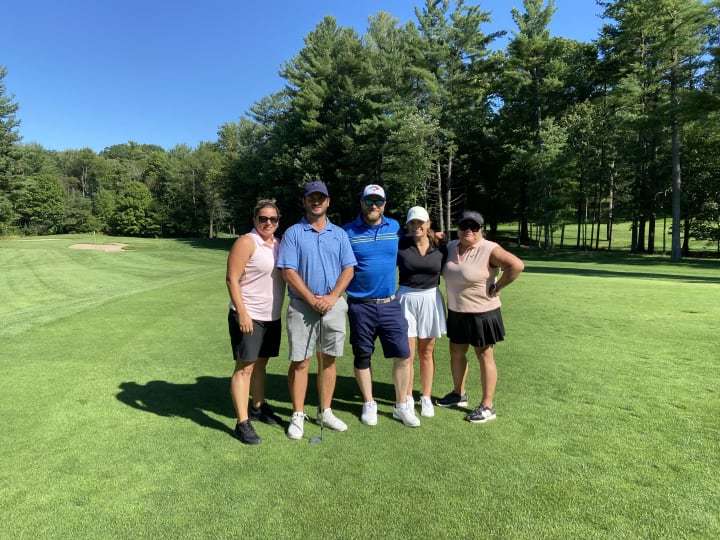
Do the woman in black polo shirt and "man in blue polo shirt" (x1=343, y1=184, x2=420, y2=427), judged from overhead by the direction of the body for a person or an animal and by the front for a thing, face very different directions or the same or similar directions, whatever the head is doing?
same or similar directions

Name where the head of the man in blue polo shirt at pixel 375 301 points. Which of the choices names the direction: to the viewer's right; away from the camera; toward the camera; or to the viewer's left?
toward the camera

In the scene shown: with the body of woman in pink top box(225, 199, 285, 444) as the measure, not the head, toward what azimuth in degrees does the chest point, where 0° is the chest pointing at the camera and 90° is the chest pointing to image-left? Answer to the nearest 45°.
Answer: approximately 315°

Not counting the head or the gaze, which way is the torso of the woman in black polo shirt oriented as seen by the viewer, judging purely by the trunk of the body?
toward the camera

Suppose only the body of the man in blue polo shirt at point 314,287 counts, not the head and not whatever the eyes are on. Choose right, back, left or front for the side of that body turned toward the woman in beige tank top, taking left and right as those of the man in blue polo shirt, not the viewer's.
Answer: left

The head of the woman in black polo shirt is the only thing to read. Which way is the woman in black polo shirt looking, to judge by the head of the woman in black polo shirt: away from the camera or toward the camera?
toward the camera

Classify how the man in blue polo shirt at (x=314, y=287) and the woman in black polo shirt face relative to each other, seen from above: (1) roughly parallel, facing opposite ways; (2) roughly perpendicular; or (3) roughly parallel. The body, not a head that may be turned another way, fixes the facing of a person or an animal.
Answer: roughly parallel

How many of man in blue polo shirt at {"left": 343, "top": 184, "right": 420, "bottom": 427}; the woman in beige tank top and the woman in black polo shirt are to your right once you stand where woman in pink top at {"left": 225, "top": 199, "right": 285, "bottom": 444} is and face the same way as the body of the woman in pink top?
0

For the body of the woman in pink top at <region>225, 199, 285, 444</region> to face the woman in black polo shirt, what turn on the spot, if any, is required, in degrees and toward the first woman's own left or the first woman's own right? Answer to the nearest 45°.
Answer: approximately 45° to the first woman's own left

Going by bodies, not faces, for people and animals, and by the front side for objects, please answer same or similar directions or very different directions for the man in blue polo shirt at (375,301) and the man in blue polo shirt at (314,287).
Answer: same or similar directions

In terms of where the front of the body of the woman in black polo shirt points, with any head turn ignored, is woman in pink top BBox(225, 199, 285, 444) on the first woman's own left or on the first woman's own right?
on the first woman's own right
